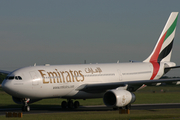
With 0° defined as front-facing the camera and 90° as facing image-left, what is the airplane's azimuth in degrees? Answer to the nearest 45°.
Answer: approximately 45°
